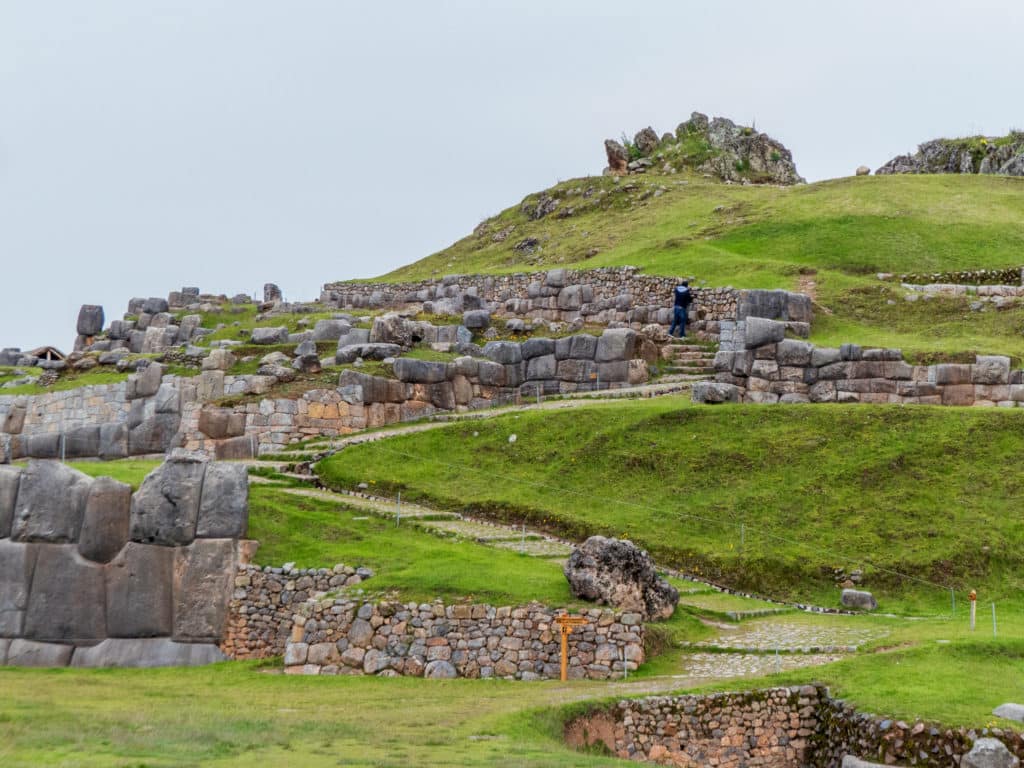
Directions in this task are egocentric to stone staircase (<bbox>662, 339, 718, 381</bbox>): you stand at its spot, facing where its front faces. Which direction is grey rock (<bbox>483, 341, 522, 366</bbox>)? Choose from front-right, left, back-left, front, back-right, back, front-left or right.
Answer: right

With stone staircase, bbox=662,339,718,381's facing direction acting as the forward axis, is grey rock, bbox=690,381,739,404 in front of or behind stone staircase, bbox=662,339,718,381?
in front

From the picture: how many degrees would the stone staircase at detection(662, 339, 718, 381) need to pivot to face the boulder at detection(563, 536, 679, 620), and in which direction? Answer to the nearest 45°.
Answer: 0° — it already faces it

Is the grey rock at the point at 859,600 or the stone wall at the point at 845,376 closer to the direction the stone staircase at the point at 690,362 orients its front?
the grey rock

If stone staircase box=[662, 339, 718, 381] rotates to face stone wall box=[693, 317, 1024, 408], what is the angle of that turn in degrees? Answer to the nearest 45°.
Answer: approximately 45° to its left

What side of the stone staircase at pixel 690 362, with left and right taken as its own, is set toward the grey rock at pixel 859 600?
front

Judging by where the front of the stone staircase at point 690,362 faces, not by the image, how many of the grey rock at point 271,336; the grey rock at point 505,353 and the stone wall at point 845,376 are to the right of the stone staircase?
2

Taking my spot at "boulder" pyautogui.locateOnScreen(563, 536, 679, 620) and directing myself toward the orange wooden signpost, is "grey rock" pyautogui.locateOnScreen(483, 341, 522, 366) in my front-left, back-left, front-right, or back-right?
back-right

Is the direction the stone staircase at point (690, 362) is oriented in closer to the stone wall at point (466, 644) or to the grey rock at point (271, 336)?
the stone wall

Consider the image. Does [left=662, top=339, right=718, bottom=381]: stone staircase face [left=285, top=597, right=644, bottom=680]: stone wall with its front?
yes

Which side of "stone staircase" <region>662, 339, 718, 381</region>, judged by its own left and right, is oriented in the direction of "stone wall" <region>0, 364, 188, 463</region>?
right

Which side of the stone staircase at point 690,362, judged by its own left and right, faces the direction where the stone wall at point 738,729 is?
front

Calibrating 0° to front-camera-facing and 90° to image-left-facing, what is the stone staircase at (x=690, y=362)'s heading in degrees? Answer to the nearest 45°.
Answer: approximately 0°

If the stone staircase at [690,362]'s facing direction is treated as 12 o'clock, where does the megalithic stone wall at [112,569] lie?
The megalithic stone wall is roughly at 1 o'clock from the stone staircase.

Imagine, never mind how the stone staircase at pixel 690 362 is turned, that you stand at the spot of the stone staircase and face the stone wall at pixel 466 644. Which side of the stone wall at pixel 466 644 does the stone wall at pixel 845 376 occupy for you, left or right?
left

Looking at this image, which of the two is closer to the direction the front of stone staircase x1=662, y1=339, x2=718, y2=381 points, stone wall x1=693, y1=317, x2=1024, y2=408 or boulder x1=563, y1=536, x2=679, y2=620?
the boulder
